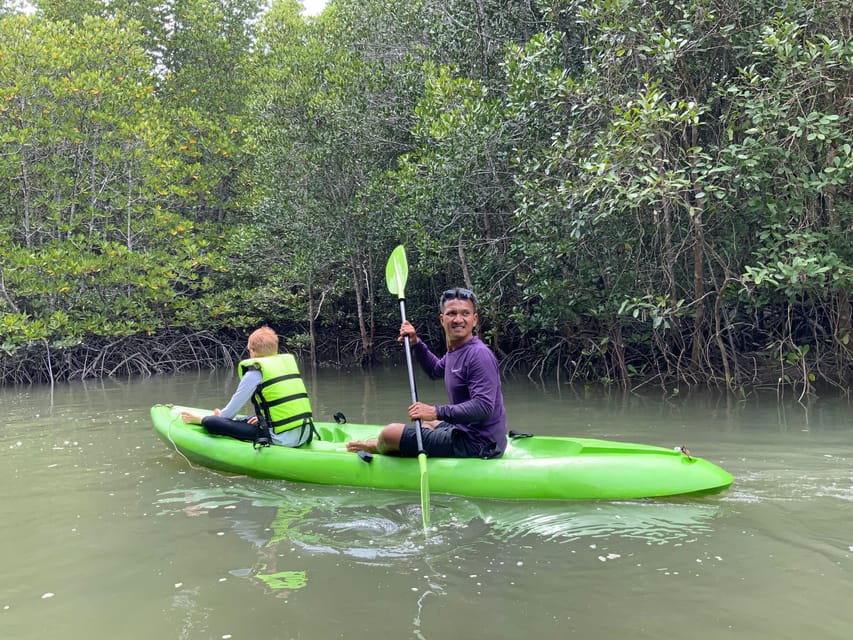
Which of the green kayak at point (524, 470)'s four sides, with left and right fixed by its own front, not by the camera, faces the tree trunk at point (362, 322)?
right

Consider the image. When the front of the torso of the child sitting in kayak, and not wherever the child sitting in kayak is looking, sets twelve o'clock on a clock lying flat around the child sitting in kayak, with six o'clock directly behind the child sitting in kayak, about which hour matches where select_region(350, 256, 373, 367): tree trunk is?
The tree trunk is roughly at 2 o'clock from the child sitting in kayak.

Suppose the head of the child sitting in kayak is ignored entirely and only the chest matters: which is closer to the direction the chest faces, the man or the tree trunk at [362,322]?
the tree trunk

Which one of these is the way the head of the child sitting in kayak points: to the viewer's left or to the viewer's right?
to the viewer's left

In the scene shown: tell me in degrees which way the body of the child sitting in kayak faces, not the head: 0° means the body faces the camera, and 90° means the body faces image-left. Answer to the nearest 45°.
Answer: approximately 135°

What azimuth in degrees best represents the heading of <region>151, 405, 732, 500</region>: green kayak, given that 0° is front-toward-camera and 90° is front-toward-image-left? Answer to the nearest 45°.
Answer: approximately 90°

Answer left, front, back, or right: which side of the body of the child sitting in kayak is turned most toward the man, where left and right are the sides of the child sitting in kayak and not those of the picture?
back
